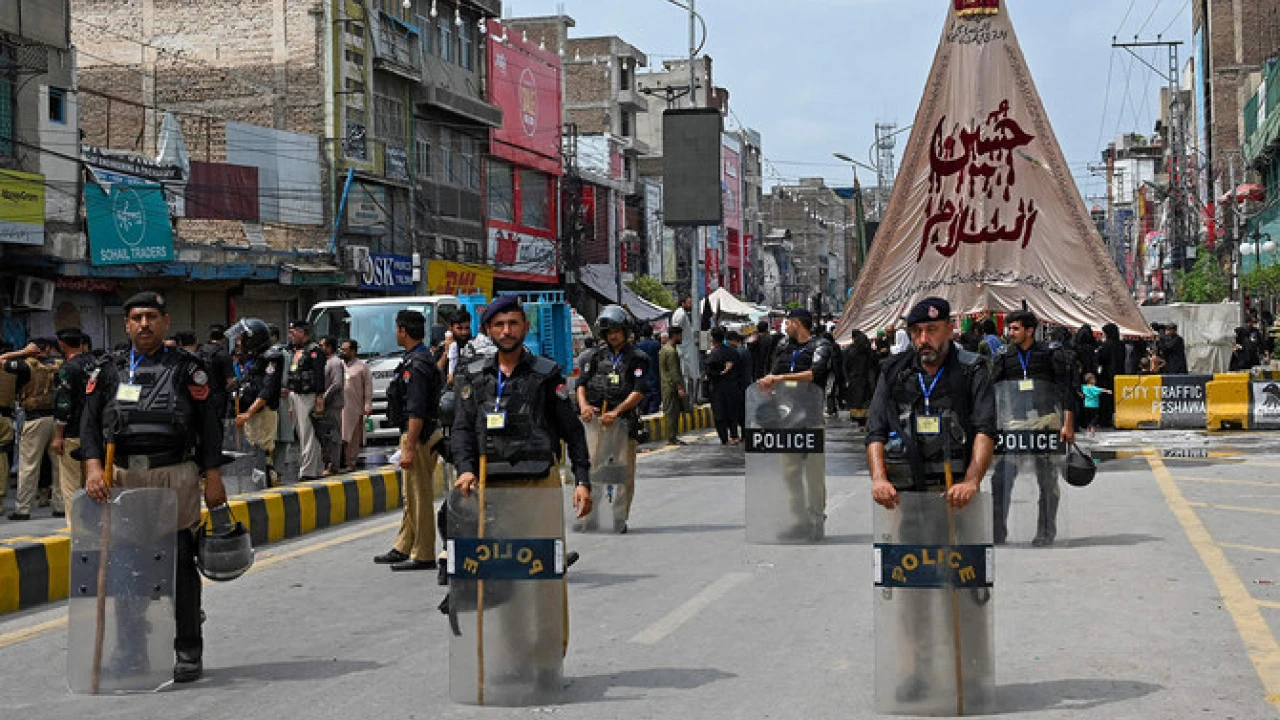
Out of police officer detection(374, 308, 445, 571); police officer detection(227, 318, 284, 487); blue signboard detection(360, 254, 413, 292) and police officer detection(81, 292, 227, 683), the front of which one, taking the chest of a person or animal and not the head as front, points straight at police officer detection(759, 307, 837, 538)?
the blue signboard

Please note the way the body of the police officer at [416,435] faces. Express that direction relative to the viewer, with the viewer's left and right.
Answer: facing to the left of the viewer

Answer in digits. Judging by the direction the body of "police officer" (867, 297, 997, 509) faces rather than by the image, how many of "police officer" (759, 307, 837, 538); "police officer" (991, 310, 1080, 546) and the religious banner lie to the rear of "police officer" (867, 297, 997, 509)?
3

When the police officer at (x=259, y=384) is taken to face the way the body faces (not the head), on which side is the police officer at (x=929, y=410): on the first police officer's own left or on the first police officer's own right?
on the first police officer's own left

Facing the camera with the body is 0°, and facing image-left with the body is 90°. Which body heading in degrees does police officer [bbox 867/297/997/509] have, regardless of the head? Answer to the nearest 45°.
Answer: approximately 0°

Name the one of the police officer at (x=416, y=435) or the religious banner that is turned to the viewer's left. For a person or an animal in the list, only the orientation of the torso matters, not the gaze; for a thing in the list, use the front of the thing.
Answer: the police officer
